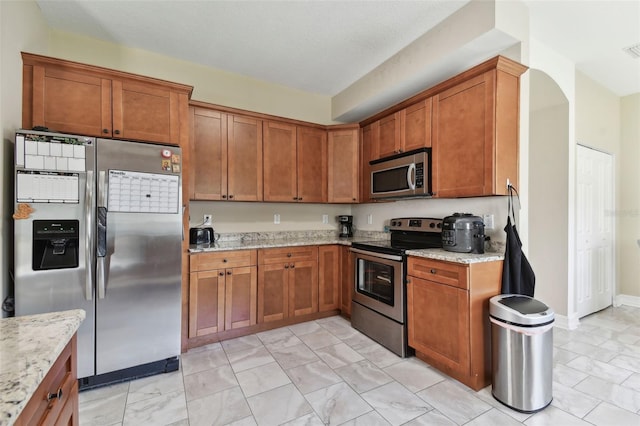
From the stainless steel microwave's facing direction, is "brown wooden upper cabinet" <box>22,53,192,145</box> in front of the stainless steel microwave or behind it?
in front

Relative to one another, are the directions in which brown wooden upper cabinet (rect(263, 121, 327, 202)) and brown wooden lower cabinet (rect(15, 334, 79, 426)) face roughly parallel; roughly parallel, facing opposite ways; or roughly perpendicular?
roughly perpendicular

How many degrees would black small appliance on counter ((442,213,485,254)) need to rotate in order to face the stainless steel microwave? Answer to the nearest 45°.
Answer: approximately 90° to its right

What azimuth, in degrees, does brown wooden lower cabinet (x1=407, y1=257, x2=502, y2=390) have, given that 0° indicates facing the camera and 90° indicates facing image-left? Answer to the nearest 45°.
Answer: approximately 45°

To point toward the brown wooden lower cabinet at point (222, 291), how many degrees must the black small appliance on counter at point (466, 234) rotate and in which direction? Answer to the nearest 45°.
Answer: approximately 45° to its right

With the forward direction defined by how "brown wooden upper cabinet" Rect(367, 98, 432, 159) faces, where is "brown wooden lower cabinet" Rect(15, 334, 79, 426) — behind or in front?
in front
